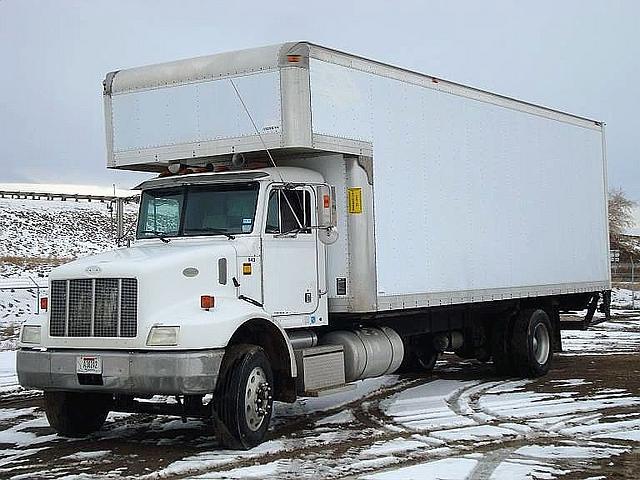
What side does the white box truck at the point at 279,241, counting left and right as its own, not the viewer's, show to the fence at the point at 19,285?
right

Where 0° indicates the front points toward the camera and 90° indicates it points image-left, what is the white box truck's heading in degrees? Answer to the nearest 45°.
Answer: approximately 45°
